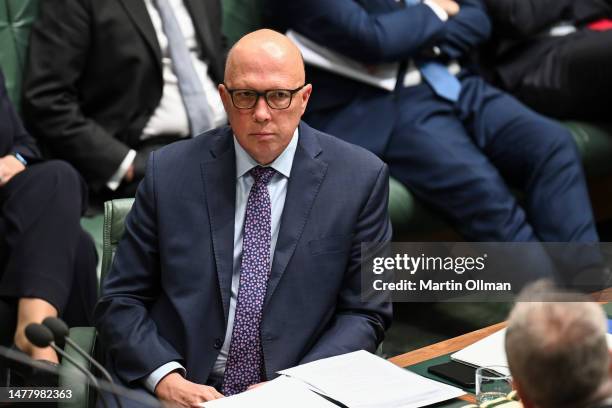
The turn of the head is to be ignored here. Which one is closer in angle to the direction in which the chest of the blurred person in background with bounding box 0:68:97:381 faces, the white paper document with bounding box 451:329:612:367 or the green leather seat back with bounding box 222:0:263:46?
the white paper document

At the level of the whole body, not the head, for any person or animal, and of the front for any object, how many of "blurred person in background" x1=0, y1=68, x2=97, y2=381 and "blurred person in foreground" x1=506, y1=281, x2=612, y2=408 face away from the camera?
1

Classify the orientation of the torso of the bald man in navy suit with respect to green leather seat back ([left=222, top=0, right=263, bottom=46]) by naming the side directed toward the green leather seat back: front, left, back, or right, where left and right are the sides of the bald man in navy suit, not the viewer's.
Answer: back

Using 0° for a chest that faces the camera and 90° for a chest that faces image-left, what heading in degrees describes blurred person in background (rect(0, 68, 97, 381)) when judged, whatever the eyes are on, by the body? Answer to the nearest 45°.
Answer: approximately 315°

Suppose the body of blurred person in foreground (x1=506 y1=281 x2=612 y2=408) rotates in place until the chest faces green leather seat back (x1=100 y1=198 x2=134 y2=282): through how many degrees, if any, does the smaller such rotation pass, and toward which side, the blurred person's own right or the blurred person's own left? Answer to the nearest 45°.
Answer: approximately 45° to the blurred person's own left

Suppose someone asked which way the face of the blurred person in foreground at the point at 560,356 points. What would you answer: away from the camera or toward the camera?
away from the camera

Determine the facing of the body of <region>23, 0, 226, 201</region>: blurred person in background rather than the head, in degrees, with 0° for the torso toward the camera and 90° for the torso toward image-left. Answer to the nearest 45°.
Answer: approximately 315°

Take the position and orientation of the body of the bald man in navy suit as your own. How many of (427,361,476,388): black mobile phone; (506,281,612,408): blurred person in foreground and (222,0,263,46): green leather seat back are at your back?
1

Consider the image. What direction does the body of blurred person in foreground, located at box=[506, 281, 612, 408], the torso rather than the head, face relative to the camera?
away from the camera

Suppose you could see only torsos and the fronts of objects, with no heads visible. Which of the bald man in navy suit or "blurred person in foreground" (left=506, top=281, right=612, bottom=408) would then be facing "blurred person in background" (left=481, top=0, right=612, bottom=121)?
"blurred person in foreground" (left=506, top=281, right=612, bottom=408)

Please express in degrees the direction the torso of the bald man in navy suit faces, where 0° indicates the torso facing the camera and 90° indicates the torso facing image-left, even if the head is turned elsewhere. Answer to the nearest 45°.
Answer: approximately 0°

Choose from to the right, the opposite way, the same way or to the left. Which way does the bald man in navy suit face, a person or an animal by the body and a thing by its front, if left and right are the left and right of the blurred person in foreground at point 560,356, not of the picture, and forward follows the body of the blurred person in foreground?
the opposite way
